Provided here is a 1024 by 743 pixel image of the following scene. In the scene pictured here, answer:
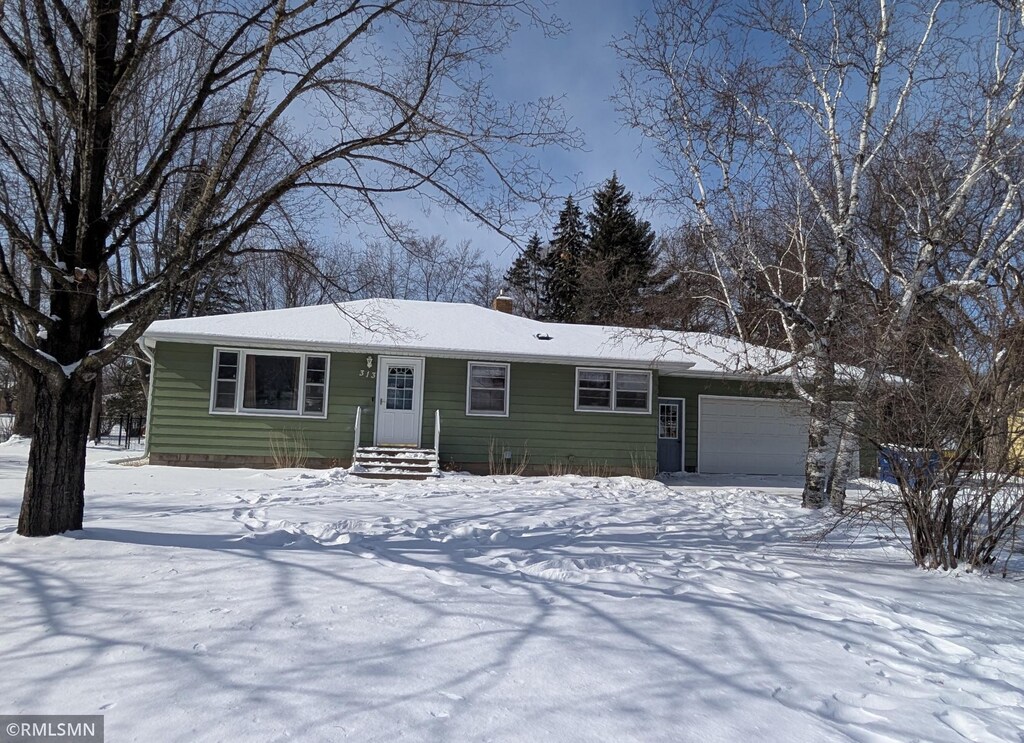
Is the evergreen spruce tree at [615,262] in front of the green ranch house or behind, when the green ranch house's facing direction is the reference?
behind

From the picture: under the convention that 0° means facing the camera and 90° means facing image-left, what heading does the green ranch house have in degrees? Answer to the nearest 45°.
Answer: approximately 0°

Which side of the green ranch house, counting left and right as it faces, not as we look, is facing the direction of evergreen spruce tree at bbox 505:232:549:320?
back
